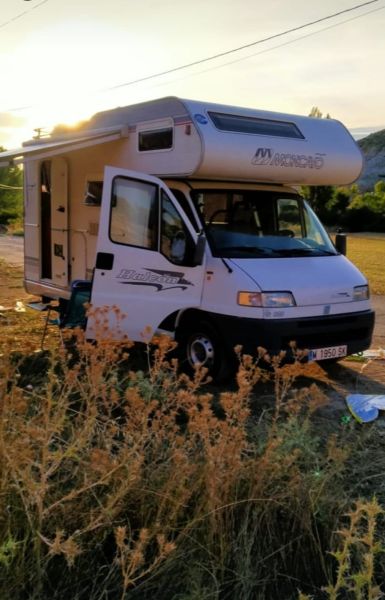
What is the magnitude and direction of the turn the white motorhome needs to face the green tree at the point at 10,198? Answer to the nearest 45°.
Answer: approximately 135° to its left

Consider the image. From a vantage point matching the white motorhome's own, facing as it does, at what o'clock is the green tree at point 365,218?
The green tree is roughly at 8 o'clock from the white motorhome.

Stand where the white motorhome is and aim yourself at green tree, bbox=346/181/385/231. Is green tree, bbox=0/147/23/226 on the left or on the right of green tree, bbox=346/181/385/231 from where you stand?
left

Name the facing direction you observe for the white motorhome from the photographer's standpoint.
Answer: facing the viewer and to the right of the viewer
